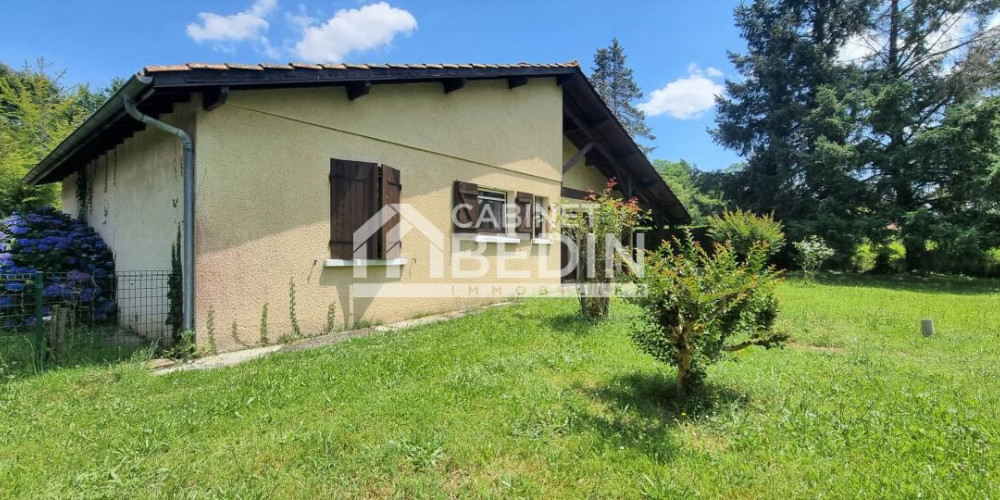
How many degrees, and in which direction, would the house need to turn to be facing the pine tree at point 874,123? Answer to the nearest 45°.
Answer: approximately 45° to its left

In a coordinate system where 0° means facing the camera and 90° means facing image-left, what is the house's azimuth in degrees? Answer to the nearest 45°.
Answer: approximately 315°

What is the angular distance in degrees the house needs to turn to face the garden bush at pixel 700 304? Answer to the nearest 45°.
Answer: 0° — it already faces it

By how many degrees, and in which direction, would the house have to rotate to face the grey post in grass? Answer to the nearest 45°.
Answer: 0° — it already faces it

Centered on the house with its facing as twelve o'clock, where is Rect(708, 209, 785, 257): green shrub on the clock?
The green shrub is roughly at 10 o'clock from the house.

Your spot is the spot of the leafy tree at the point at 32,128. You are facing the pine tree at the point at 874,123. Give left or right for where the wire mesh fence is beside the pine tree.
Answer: right

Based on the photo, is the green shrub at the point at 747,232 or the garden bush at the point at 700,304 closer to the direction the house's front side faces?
the garden bush

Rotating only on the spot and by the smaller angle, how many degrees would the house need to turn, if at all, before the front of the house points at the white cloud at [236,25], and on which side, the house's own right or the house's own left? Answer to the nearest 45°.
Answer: approximately 180°

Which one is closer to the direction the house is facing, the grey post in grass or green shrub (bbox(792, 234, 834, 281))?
the grey post in grass

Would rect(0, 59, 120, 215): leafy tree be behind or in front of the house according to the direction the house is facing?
behind

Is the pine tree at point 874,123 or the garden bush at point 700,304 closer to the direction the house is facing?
the garden bush

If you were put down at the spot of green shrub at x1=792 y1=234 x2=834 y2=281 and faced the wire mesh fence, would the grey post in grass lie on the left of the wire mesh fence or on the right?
left

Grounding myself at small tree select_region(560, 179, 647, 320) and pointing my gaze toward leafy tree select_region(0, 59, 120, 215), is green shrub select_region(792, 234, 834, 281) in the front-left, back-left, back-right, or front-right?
back-right
